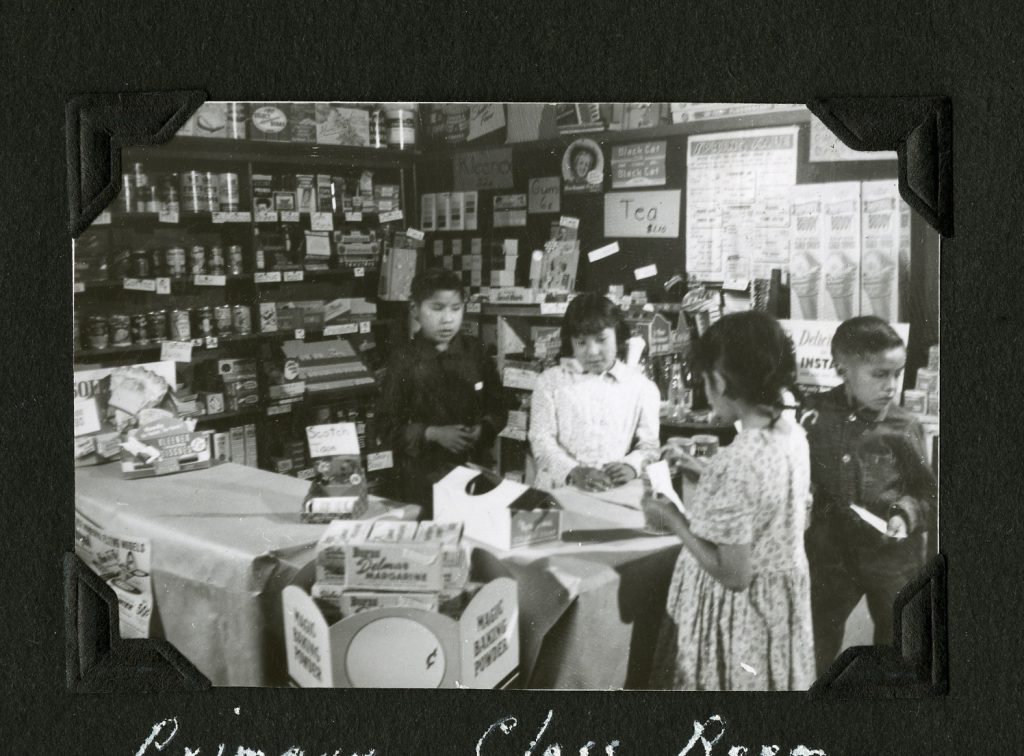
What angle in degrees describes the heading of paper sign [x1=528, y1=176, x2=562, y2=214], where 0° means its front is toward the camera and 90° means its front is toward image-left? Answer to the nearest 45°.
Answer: approximately 0°
